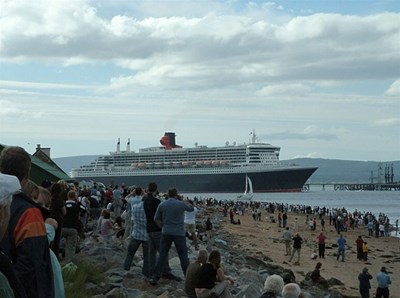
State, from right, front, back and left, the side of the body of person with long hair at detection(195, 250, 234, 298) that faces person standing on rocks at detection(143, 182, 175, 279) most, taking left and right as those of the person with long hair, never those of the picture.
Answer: left

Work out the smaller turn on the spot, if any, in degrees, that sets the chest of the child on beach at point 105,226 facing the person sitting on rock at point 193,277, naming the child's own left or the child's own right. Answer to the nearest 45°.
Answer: approximately 180°

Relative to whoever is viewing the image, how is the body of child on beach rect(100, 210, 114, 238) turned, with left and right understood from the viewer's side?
facing away from the viewer

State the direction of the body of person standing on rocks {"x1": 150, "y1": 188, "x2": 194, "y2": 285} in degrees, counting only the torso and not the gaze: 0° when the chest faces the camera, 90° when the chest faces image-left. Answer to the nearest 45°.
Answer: approximately 180°

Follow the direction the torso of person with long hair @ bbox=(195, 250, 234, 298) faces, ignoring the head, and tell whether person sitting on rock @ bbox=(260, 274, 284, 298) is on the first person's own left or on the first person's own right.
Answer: on the first person's own right

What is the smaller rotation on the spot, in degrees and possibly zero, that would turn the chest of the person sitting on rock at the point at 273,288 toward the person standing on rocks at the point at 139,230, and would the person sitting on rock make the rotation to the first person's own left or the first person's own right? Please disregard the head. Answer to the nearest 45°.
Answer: approximately 90° to the first person's own left

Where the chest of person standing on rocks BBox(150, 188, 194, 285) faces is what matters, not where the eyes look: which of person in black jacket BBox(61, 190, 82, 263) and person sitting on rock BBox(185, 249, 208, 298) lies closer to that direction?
the person in black jacket

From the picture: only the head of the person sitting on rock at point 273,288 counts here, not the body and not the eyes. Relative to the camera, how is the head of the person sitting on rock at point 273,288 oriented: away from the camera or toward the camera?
away from the camera

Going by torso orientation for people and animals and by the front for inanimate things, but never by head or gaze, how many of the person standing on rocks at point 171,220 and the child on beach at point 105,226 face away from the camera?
2

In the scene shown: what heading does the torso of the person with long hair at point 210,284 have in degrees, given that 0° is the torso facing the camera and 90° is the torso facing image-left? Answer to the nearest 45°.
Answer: approximately 225°

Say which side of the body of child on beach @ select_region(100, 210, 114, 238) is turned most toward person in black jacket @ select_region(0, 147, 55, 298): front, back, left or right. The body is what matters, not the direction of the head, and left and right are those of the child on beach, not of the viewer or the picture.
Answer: back
